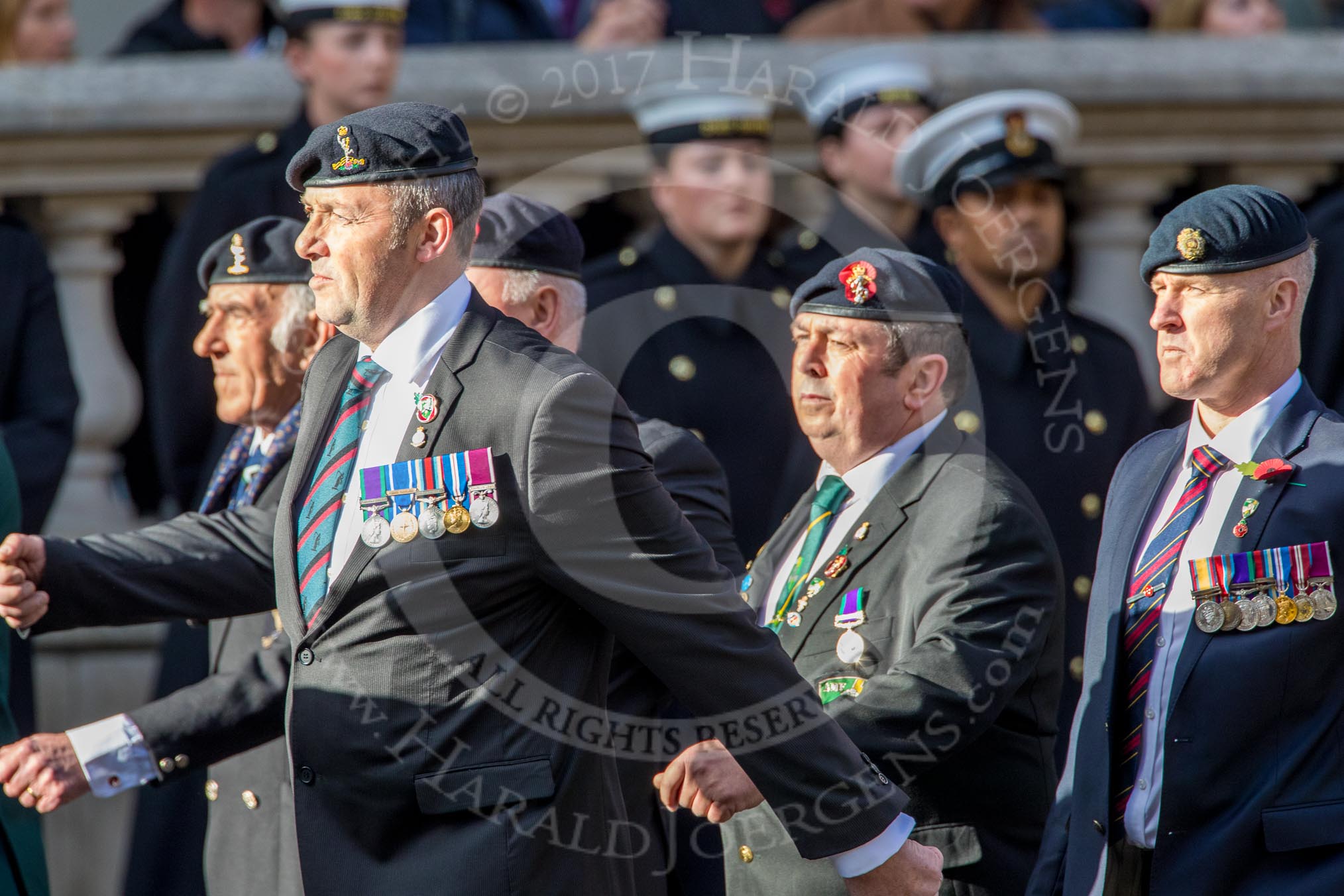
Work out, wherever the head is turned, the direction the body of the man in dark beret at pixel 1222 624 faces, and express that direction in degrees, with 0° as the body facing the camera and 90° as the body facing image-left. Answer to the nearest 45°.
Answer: approximately 45°

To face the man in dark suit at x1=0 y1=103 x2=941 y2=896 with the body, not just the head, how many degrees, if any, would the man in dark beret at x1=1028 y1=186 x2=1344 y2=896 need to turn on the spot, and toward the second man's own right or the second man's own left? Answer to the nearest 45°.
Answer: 0° — they already face them

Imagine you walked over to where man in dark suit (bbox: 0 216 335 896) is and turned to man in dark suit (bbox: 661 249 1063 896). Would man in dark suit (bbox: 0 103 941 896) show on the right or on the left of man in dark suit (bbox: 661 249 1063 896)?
right

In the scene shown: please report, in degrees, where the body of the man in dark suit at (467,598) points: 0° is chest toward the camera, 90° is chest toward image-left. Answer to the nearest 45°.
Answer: approximately 45°

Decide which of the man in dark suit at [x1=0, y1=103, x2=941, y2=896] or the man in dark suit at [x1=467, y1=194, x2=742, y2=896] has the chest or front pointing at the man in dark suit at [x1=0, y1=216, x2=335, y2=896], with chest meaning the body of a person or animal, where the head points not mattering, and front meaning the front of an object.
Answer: the man in dark suit at [x1=467, y1=194, x2=742, y2=896]

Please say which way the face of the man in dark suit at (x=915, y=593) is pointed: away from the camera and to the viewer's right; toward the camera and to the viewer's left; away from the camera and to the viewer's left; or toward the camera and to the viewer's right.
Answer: toward the camera and to the viewer's left

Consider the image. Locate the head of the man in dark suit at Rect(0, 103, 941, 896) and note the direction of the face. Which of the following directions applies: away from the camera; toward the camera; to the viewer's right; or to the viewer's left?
to the viewer's left

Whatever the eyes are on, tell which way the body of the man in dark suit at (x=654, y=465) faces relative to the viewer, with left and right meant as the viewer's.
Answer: facing to the left of the viewer
